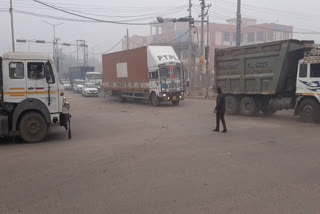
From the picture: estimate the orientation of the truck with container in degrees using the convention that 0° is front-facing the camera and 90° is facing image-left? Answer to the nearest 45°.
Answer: approximately 315°

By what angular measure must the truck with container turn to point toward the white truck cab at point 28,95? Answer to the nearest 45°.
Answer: approximately 45° to its right

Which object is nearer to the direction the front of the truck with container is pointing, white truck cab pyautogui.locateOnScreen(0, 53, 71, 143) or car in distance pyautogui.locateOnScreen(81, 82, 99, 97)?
the white truck cab
